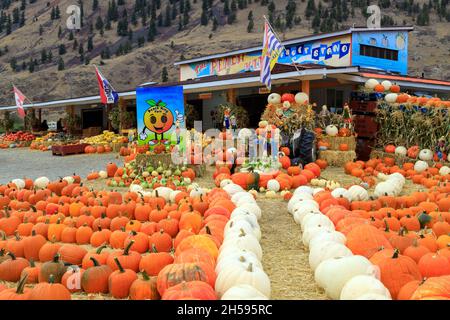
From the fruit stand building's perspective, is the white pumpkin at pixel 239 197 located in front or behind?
in front

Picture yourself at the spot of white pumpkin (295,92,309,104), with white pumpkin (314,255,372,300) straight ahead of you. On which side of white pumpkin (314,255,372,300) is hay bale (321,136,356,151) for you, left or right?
left

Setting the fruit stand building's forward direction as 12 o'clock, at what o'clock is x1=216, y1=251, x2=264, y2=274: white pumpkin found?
The white pumpkin is roughly at 11 o'clock from the fruit stand building.

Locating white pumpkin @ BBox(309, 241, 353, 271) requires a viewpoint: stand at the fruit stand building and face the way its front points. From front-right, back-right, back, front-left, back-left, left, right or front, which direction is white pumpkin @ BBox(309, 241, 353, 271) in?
front-left

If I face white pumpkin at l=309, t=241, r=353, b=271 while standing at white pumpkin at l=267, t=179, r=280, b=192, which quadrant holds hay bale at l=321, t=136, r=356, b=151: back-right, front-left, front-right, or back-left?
back-left

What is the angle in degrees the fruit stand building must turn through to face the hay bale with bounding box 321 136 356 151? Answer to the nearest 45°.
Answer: approximately 45° to its left

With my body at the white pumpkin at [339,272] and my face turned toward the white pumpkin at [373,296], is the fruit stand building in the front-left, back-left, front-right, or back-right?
back-left

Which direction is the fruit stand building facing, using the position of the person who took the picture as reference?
facing the viewer and to the left of the viewer

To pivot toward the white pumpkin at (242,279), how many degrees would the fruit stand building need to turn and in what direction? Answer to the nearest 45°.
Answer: approximately 45° to its left

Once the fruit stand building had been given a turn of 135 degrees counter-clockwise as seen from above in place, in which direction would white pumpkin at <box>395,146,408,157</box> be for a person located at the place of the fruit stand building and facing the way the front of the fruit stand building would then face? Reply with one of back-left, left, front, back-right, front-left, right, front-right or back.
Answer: right

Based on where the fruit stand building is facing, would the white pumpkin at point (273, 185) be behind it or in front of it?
in front

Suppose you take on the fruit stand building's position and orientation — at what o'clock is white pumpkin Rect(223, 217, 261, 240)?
The white pumpkin is roughly at 11 o'clock from the fruit stand building.

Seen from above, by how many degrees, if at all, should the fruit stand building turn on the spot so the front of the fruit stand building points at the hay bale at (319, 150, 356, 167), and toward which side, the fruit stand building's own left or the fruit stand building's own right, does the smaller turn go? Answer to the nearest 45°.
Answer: approximately 45° to the fruit stand building's own left

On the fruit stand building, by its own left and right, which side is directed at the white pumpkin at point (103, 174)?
front

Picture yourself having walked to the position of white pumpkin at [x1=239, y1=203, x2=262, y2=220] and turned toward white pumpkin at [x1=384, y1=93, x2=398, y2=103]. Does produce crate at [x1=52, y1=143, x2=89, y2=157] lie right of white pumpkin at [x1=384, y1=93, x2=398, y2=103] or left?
left

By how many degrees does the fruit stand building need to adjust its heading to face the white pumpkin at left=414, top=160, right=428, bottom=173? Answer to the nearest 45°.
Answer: approximately 45° to its left
